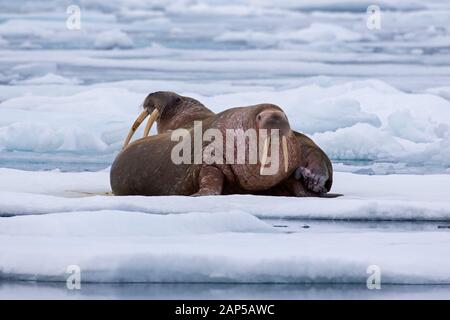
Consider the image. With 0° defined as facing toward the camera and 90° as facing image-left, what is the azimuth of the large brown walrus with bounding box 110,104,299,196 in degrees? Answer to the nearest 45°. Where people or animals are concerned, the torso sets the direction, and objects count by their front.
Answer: approximately 315°
